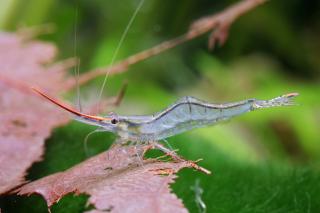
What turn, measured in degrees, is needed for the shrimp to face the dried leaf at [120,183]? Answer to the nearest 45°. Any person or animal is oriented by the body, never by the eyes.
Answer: approximately 45° to its left

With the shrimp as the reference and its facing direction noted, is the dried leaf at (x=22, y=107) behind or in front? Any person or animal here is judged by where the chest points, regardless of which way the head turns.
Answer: in front

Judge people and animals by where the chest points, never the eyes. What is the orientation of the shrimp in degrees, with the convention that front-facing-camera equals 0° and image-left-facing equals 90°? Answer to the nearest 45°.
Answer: approximately 90°
